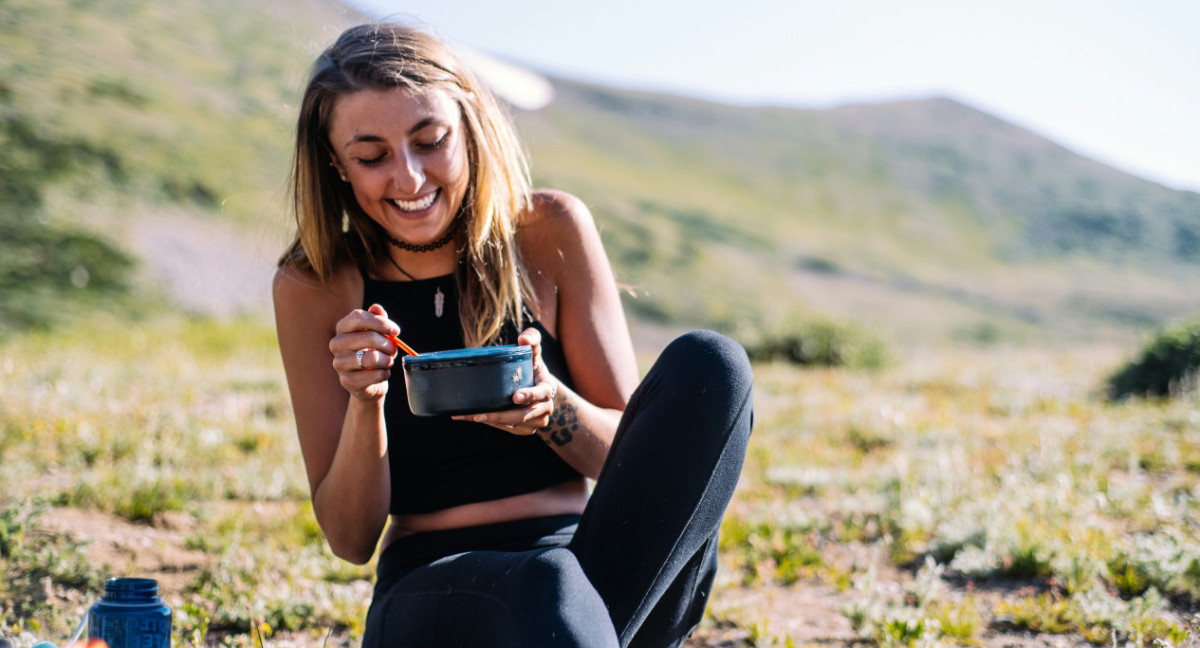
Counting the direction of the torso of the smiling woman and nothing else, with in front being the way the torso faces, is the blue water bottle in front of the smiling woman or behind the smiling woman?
in front

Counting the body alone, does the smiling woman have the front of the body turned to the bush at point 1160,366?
no

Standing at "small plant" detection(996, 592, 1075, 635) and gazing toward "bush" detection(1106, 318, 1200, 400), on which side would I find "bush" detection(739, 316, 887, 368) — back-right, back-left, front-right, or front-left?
front-left

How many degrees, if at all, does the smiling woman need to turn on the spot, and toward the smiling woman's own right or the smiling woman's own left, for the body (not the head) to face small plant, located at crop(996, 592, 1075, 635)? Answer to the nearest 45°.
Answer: approximately 90° to the smiling woman's own left

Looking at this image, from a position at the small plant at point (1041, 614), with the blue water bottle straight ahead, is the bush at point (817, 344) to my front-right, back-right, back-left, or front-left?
back-right

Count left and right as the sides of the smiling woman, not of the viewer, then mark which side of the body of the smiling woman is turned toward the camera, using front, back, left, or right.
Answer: front
